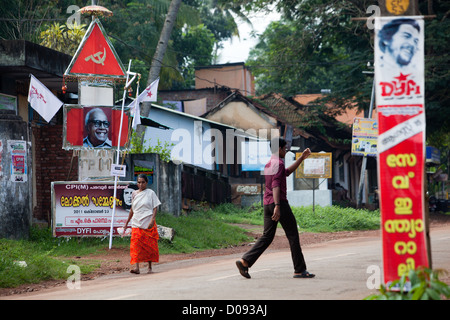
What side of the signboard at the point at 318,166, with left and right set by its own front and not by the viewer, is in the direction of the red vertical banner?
front

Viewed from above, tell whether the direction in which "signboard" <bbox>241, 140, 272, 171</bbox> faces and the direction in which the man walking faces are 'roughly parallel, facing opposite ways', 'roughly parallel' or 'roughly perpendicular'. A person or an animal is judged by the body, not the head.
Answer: roughly perpendicular

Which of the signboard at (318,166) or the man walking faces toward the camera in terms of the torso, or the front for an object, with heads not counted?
the signboard

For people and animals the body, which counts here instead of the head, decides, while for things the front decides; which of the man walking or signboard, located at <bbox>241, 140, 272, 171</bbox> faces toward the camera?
the signboard

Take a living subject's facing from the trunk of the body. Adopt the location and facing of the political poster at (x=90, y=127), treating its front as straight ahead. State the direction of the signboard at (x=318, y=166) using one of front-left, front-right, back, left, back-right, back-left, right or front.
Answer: back-left

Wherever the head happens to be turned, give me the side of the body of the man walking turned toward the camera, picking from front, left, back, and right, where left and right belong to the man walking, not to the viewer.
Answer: right

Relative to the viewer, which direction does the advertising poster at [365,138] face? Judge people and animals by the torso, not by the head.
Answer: toward the camera

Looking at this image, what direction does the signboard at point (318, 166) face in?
toward the camera

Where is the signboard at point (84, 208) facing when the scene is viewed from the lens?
facing the viewer

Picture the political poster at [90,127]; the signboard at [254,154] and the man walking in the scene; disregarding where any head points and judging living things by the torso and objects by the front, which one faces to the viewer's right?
the man walking
